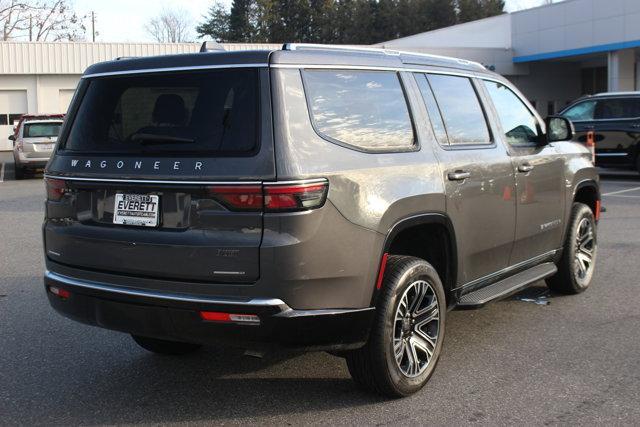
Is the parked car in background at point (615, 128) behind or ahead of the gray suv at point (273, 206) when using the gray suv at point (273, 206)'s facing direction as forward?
ahead

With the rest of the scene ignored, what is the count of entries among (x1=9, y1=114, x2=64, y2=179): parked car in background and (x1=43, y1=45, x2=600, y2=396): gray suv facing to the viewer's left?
0

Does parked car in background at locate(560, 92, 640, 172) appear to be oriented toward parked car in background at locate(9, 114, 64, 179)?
yes

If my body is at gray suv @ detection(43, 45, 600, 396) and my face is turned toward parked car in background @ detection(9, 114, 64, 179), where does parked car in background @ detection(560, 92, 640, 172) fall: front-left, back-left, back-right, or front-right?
front-right

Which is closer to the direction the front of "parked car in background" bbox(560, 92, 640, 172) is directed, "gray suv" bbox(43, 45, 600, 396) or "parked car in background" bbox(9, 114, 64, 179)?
the parked car in background

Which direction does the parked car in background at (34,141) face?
away from the camera

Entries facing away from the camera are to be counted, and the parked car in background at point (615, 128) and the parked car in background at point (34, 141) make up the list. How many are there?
1

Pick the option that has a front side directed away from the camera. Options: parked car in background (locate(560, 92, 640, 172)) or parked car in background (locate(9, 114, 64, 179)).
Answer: parked car in background (locate(9, 114, 64, 179))

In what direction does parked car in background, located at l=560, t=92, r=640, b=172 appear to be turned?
to the viewer's left

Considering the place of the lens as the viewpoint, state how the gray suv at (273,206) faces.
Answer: facing away from the viewer and to the right of the viewer
